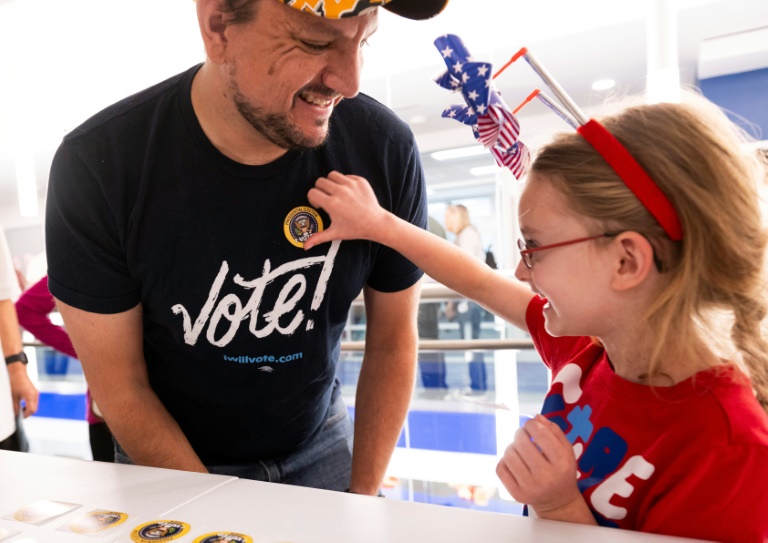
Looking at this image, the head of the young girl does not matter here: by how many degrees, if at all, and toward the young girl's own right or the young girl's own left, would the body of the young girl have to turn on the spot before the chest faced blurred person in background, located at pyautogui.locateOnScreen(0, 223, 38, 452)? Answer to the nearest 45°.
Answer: approximately 90° to the young girl's own right

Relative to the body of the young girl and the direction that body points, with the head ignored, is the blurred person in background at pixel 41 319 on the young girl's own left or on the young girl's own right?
on the young girl's own right

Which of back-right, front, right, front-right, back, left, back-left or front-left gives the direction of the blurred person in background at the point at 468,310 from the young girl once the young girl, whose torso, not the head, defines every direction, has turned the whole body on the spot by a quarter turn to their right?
front-right

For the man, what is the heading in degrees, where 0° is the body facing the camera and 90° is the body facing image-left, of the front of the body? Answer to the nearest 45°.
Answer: approximately 0°

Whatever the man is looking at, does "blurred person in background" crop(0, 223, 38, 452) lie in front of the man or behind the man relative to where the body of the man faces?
behind

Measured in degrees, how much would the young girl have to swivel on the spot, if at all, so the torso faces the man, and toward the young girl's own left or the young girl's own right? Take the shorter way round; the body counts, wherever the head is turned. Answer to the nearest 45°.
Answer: approximately 45° to the young girl's own right

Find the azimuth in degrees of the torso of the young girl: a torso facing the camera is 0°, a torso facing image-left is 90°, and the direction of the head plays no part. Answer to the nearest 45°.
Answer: approximately 45°

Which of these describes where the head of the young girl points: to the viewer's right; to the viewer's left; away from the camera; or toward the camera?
to the viewer's left
